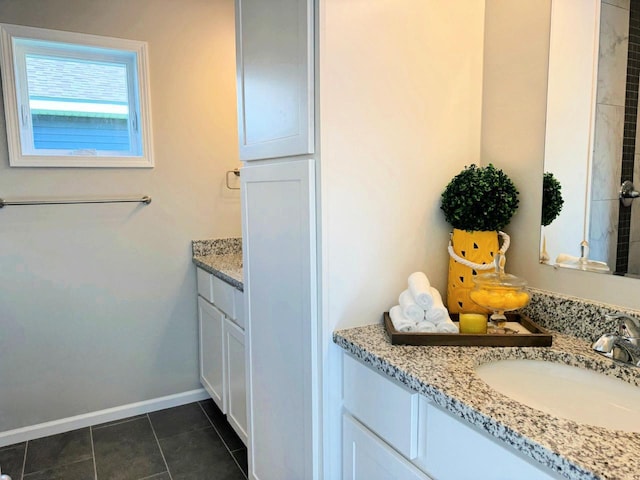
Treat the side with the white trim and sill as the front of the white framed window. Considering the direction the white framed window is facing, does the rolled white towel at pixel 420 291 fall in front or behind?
in front

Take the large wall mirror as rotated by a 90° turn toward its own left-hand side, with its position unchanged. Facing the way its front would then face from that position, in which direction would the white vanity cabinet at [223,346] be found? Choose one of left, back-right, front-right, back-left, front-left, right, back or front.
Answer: back-right

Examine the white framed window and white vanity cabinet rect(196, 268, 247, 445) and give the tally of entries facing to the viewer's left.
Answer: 1

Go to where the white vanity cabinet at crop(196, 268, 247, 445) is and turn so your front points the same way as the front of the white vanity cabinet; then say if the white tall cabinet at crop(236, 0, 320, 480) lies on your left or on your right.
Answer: on your left

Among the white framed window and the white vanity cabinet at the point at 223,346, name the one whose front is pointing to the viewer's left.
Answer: the white vanity cabinet

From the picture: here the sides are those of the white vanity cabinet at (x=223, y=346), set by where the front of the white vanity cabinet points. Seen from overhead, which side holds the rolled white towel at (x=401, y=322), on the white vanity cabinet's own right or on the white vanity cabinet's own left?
on the white vanity cabinet's own left

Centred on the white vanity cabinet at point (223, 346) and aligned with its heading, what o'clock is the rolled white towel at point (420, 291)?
The rolled white towel is roughly at 8 o'clock from the white vanity cabinet.

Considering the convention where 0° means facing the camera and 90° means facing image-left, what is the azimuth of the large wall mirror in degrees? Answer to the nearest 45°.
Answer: approximately 45°

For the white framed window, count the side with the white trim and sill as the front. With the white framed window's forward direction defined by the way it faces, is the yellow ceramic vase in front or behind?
in front

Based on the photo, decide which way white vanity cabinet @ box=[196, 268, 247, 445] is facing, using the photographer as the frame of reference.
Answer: facing to the left of the viewer
